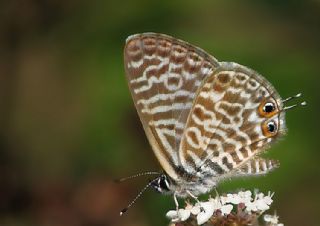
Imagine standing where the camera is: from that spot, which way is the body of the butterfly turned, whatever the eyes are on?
to the viewer's left
